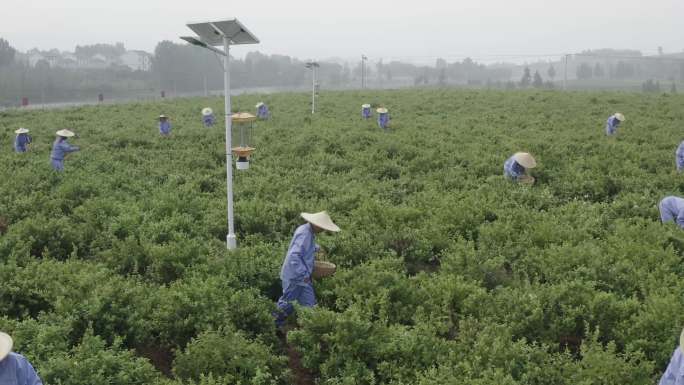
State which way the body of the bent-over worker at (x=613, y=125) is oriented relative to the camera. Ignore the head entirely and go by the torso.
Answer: to the viewer's right

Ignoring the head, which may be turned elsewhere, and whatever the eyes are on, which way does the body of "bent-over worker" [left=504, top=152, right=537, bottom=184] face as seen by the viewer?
to the viewer's right

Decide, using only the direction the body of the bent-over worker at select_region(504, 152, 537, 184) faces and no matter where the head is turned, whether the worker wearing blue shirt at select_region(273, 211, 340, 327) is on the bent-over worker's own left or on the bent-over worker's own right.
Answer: on the bent-over worker's own right

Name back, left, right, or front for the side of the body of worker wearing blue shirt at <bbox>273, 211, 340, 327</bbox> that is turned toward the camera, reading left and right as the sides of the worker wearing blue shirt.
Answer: right

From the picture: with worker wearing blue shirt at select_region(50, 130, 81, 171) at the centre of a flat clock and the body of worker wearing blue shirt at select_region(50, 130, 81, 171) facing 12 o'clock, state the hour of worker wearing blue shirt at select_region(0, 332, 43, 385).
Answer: worker wearing blue shirt at select_region(0, 332, 43, 385) is roughly at 3 o'clock from worker wearing blue shirt at select_region(50, 130, 81, 171).

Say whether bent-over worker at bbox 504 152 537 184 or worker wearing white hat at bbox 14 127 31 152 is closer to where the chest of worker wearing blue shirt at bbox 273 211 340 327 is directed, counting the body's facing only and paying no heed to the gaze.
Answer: the bent-over worker

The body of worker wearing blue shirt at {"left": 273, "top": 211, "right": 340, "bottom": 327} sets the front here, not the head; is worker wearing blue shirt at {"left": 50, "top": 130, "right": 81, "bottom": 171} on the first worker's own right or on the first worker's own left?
on the first worker's own left

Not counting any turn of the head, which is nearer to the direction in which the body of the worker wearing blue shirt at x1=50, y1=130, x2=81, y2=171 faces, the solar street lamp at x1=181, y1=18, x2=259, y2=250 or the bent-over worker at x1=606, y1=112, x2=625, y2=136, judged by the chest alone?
the bent-over worker

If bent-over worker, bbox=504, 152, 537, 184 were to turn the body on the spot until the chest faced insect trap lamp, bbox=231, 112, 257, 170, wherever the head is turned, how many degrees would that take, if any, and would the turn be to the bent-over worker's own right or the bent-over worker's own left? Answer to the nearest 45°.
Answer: approximately 135° to the bent-over worker's own right

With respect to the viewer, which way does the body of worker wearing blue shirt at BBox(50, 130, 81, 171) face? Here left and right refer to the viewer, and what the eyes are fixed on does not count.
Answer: facing to the right of the viewer

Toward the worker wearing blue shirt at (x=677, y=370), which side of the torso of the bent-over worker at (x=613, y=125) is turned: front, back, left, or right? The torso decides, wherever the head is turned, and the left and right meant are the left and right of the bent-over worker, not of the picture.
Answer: right

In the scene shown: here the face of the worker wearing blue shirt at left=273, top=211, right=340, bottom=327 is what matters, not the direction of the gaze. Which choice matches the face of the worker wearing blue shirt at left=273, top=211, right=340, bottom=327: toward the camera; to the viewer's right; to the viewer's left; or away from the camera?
to the viewer's right
